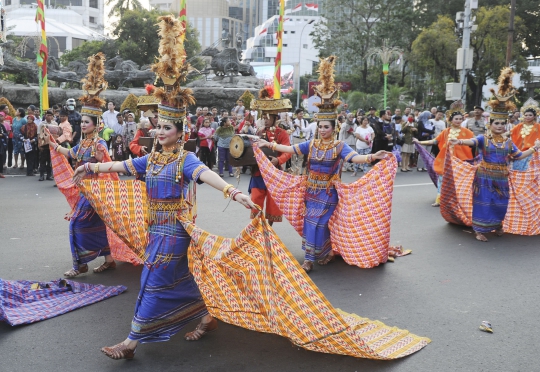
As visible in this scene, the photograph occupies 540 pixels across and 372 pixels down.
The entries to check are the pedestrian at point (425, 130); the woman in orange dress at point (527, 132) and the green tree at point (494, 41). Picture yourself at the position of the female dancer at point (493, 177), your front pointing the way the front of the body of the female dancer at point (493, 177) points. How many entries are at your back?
3

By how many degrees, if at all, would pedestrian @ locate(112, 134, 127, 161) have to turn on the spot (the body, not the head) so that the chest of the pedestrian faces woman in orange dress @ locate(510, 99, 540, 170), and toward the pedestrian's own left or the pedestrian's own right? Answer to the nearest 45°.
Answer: approximately 45° to the pedestrian's own left

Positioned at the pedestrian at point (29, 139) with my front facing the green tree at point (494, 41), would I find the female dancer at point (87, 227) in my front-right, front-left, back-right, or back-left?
back-right

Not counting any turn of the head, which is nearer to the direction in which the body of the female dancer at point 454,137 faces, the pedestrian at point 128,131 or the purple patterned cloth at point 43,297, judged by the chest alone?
the purple patterned cloth

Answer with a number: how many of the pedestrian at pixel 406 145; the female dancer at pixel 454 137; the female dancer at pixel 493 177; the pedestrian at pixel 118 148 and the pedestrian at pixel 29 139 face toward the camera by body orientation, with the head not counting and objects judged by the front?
5

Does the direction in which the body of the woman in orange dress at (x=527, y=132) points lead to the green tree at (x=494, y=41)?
no

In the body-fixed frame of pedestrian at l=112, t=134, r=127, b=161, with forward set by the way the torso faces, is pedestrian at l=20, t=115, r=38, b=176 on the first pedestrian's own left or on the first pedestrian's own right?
on the first pedestrian's own right

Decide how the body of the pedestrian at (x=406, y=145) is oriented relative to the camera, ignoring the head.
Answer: toward the camera

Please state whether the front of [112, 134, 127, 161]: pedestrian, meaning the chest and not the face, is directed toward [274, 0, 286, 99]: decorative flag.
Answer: no

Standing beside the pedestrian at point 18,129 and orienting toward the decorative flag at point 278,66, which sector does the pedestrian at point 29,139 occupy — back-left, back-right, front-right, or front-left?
front-right

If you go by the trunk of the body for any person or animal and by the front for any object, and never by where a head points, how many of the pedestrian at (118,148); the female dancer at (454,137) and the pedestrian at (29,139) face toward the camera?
3

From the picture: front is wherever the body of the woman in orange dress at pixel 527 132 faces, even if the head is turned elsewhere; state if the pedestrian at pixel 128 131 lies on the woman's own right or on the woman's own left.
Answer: on the woman's own right

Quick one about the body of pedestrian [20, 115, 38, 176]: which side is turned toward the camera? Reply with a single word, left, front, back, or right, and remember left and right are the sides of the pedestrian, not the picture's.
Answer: front

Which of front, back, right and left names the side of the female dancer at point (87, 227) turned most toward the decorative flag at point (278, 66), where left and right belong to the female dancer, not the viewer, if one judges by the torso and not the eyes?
back

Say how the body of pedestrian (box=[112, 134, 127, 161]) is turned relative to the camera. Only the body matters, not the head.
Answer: toward the camera

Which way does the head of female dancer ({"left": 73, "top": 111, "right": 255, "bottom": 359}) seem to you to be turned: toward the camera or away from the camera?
toward the camera
